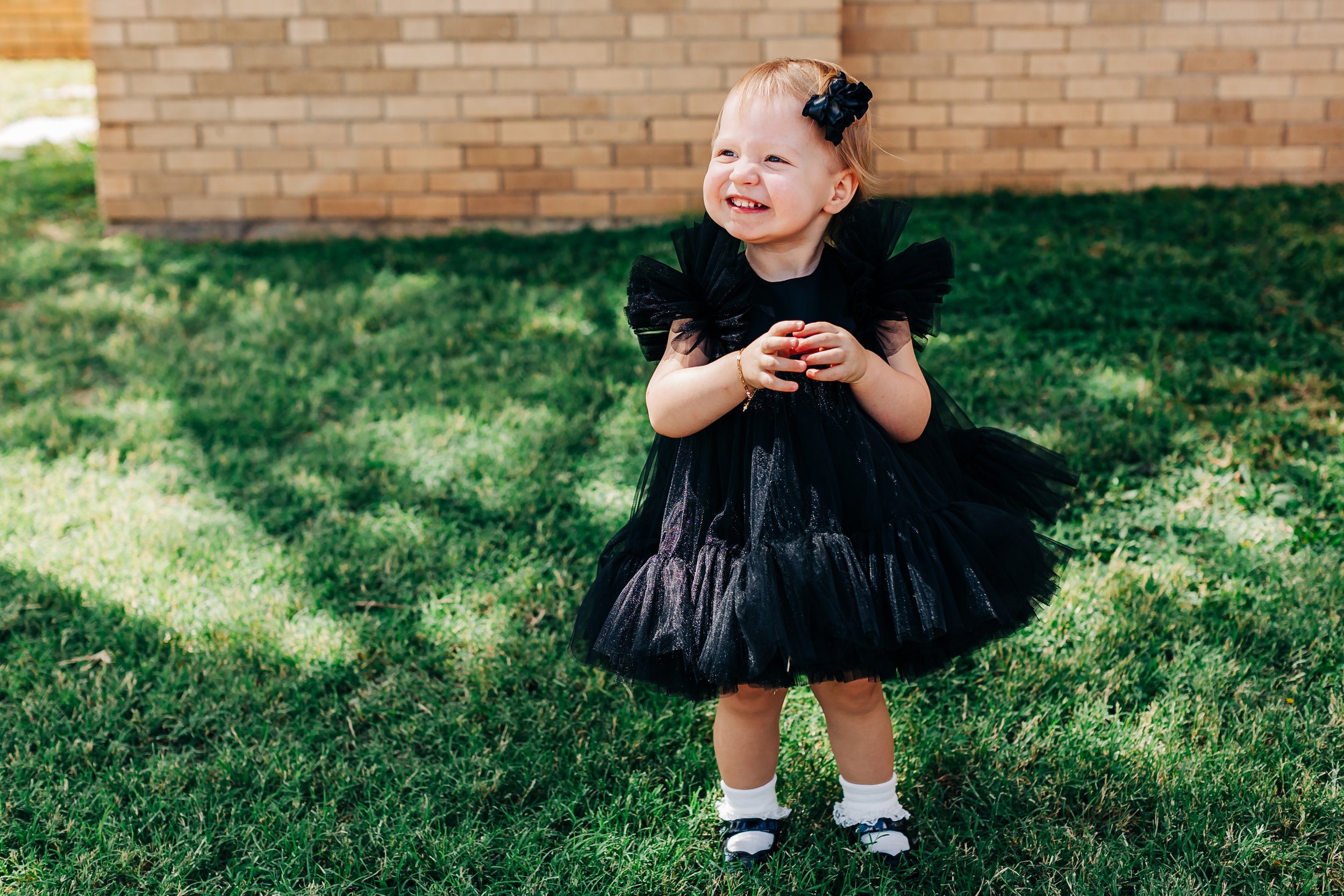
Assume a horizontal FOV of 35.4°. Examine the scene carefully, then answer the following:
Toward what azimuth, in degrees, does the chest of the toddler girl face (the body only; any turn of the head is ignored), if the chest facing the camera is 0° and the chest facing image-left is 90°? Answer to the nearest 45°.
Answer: approximately 0°
